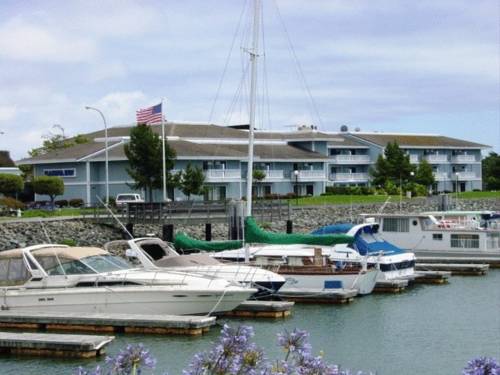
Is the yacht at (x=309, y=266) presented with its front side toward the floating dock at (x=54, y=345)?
no

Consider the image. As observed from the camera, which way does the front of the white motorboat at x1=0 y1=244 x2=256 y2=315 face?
facing to the right of the viewer

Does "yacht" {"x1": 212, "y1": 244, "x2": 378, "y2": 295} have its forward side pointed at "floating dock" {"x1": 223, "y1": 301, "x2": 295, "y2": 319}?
no

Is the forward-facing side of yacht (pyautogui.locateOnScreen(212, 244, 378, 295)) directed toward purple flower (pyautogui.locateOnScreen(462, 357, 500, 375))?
no

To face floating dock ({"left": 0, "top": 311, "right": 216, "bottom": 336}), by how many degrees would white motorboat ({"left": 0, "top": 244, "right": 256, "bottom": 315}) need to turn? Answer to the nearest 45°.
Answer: approximately 90° to its right
